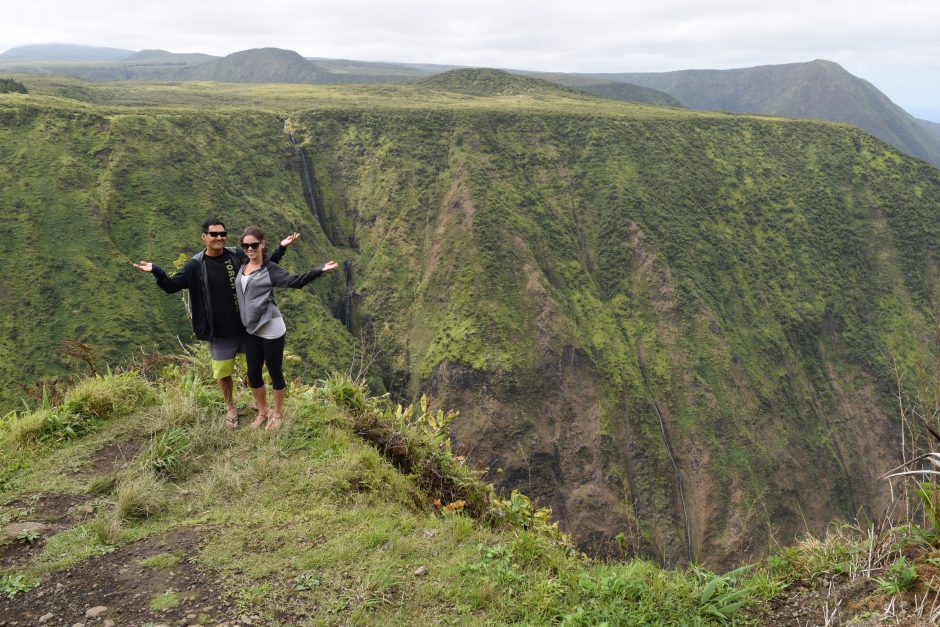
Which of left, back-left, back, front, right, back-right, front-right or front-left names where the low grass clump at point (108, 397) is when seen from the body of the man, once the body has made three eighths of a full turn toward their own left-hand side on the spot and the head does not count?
left

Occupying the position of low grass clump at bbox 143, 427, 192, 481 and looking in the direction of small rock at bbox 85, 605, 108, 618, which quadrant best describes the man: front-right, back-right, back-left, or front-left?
back-left

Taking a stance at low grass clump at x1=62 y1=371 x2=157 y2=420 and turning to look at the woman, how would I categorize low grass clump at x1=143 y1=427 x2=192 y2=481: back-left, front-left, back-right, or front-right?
front-right

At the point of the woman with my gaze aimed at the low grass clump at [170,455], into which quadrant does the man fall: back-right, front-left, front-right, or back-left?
front-right

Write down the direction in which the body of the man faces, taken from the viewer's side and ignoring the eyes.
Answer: toward the camera
